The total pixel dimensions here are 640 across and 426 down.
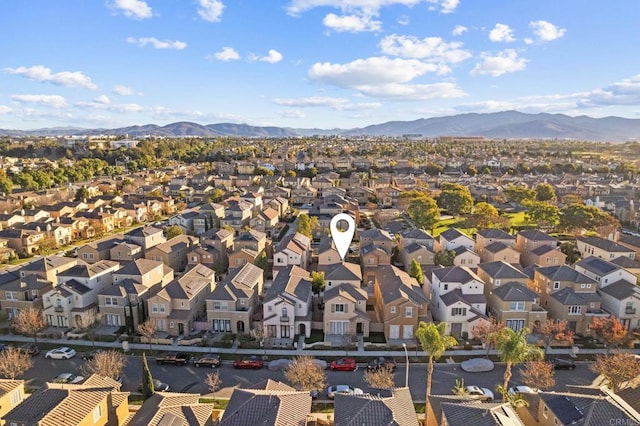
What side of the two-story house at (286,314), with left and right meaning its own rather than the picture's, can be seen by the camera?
front

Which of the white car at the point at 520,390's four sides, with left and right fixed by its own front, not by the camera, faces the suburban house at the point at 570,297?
left

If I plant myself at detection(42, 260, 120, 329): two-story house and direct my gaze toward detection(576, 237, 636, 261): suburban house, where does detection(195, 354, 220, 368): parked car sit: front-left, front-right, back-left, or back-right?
front-right

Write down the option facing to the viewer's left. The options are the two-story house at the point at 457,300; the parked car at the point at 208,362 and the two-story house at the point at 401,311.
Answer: the parked car

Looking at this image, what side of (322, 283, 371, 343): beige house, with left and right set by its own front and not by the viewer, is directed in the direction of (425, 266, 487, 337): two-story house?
left

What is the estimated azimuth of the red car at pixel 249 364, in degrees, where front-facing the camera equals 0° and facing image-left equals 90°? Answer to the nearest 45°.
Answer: approximately 90°

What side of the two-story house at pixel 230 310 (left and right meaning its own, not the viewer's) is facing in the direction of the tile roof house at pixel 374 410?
front

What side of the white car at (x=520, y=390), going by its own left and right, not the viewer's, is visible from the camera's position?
right

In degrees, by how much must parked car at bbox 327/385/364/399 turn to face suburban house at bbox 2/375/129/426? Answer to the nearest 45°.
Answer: approximately 135° to its right

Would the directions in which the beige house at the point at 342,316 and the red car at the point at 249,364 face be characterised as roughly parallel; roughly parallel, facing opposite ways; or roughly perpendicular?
roughly perpendicular

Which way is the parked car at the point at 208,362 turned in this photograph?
to the viewer's left

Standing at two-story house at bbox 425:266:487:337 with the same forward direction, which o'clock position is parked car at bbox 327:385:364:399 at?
The parked car is roughly at 1 o'clock from the two-story house.

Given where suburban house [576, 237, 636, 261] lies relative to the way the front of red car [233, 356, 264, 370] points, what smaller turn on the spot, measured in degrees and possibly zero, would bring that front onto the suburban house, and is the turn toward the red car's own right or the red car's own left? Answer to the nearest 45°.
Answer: approximately 180°

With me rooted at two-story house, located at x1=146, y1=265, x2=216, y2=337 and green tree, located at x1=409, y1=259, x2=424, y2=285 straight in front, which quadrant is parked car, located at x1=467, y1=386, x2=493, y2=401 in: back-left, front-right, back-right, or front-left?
front-right
